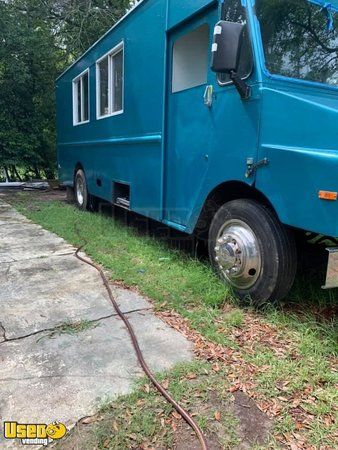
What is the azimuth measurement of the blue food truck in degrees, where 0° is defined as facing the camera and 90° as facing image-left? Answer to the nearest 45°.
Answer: approximately 315°
